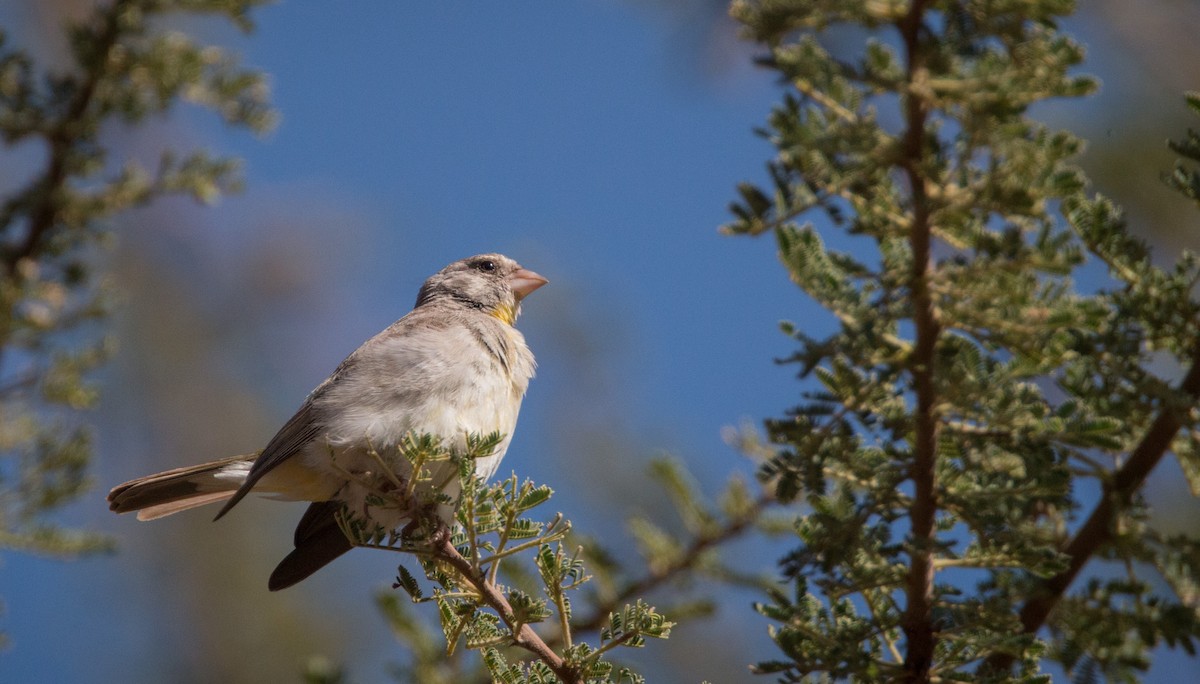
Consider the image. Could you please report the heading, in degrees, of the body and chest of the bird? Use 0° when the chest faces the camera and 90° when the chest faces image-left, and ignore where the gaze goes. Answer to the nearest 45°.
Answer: approximately 270°
